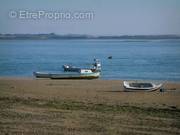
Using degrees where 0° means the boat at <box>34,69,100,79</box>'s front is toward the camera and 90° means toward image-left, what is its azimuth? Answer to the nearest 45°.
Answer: approximately 90°

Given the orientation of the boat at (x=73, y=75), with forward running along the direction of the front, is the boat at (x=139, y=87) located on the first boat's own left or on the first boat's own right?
on the first boat's own left
